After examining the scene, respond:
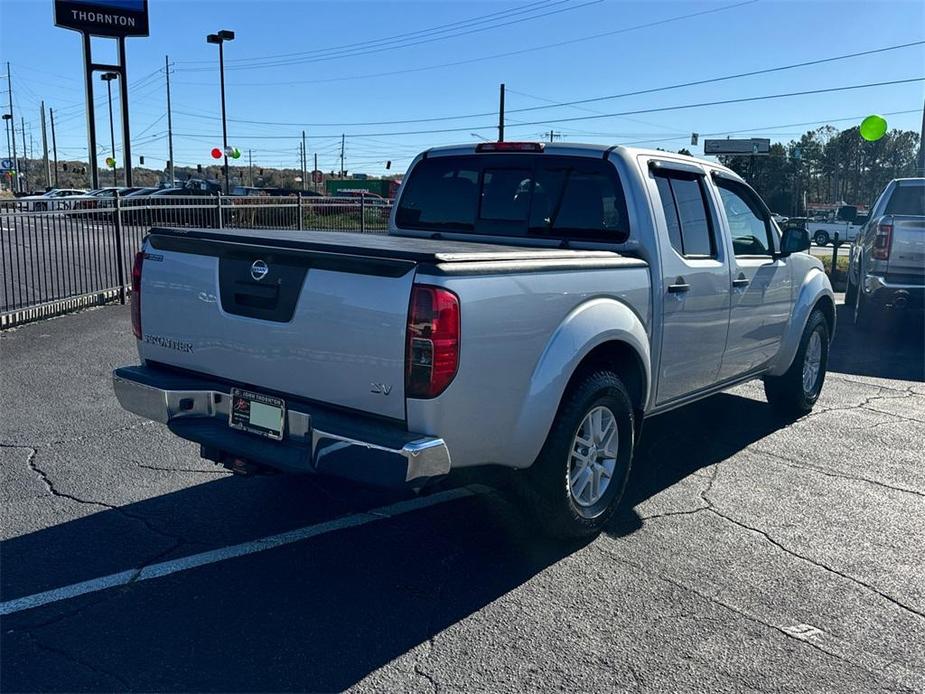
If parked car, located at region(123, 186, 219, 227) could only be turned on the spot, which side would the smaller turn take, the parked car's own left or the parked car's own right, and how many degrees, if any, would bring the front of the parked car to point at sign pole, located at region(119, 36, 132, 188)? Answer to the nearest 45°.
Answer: approximately 90° to the parked car's own right

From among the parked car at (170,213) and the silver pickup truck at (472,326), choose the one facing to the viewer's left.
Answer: the parked car

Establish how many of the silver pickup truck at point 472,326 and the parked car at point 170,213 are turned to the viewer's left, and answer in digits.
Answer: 1

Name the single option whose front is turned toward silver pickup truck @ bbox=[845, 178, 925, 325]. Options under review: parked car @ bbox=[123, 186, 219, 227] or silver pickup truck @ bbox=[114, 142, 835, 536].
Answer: silver pickup truck @ bbox=[114, 142, 835, 536]

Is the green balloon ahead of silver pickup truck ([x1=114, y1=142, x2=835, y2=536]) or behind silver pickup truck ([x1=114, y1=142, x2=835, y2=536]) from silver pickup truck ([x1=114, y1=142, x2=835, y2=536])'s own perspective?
ahead

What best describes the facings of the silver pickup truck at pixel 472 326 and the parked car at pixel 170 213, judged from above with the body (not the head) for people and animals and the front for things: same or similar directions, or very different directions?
very different directions

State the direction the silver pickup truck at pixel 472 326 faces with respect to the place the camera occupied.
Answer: facing away from the viewer and to the right of the viewer

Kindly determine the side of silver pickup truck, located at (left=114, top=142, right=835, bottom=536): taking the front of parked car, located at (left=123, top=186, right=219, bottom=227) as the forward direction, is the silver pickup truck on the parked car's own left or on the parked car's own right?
on the parked car's own left

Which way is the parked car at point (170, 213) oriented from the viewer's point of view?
to the viewer's left

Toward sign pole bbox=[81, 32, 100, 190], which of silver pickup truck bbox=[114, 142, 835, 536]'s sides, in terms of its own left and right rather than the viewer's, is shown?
left

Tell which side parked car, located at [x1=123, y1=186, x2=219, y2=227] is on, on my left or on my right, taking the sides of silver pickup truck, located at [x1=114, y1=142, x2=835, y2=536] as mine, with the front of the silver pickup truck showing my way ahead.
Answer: on my left

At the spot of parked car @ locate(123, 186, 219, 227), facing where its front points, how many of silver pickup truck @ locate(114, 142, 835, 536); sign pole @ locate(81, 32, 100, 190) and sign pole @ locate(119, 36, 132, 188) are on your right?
2
